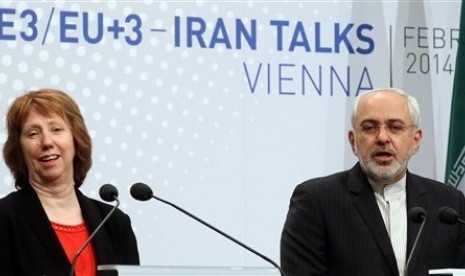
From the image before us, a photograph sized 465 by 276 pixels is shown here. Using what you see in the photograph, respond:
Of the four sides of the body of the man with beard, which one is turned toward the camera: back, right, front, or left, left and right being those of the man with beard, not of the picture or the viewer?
front

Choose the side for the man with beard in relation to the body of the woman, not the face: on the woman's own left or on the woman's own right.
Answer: on the woman's own left

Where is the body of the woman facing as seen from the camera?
toward the camera

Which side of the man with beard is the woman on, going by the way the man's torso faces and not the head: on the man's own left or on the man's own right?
on the man's own right

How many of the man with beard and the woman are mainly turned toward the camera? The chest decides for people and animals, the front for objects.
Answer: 2
